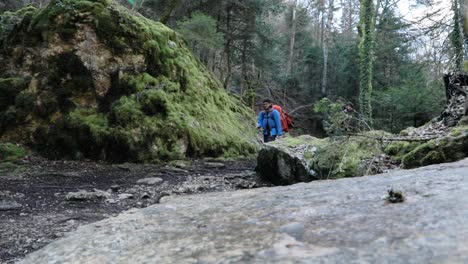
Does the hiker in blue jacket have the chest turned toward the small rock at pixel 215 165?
yes

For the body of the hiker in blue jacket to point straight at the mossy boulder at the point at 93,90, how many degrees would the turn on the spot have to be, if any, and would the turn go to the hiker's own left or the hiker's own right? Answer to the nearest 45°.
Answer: approximately 45° to the hiker's own right

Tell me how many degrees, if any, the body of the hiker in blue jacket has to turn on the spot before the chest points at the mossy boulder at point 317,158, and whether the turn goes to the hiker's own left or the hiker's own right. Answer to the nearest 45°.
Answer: approximately 45° to the hiker's own left

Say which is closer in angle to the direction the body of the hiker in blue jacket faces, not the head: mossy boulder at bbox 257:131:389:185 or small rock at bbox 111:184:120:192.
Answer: the small rock

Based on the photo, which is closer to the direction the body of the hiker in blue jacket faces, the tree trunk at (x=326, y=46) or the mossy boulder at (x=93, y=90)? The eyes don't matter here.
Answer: the mossy boulder

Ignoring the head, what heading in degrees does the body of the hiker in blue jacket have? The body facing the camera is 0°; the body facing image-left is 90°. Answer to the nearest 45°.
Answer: approximately 45°

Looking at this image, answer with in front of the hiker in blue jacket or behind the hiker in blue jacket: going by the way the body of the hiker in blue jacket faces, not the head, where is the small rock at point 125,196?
in front

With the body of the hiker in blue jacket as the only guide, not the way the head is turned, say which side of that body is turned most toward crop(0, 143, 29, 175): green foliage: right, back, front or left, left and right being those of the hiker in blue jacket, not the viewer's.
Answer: front

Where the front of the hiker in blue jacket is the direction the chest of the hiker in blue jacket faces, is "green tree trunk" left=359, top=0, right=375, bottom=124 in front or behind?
behind

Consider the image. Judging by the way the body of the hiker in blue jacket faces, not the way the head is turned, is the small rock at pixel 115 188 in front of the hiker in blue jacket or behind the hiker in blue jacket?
in front

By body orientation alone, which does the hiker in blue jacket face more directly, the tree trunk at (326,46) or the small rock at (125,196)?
the small rock
